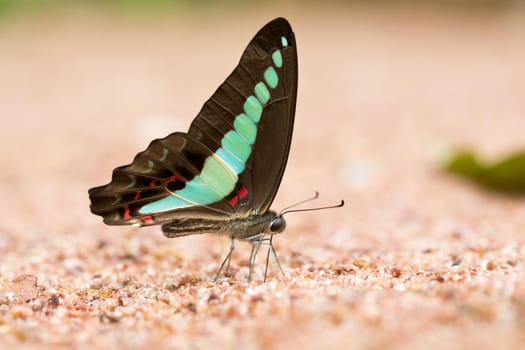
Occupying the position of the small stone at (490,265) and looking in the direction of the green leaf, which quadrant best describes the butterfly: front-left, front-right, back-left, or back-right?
back-left

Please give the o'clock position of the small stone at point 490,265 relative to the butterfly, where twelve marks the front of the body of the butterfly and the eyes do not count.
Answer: The small stone is roughly at 12 o'clock from the butterfly.

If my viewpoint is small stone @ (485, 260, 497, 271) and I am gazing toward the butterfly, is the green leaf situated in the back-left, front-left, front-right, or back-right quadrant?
back-right

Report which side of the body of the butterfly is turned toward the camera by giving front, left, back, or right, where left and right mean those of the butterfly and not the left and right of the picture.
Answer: right

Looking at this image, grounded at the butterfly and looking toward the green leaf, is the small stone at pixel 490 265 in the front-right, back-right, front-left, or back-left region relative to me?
front-right

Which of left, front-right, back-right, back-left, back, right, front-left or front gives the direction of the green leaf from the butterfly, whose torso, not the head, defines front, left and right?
front-left

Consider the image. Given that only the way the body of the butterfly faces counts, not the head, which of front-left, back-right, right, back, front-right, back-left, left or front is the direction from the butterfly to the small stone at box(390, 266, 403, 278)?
front

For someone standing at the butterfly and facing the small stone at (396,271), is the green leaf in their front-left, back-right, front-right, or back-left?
front-left

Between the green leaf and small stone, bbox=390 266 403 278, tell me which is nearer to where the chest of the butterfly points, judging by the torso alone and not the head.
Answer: the small stone

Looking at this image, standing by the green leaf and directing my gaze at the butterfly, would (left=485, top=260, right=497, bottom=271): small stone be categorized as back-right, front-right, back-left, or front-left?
front-left
